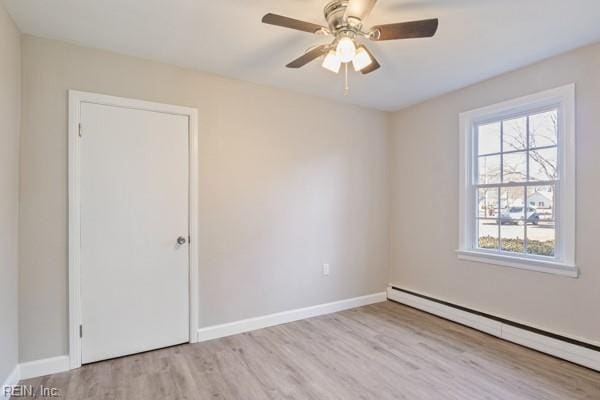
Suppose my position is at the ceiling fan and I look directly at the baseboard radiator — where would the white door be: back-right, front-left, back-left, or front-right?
back-left

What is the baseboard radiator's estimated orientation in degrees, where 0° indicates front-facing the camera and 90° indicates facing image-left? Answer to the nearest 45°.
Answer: approximately 45°

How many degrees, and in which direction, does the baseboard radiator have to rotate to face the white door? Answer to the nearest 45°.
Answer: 0° — it already faces it
